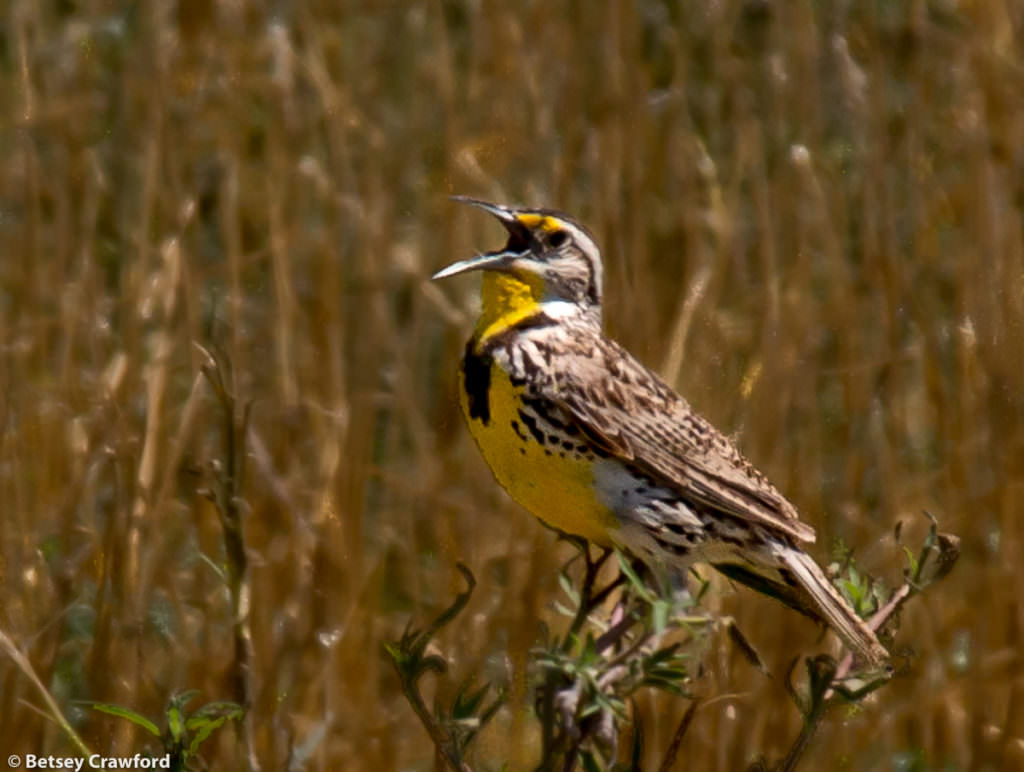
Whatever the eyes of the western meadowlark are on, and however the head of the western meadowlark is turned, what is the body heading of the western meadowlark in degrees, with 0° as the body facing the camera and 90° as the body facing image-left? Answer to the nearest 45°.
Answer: approximately 90°
